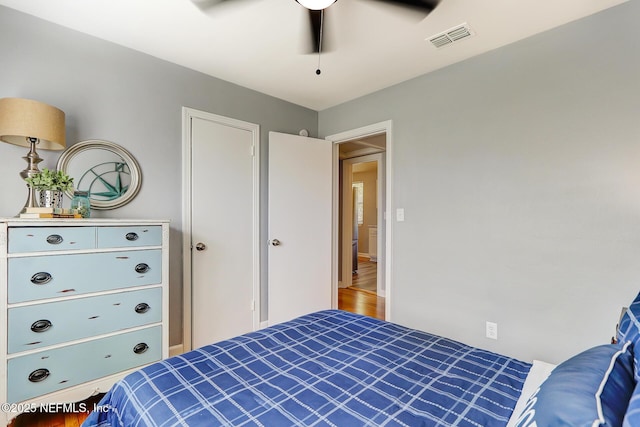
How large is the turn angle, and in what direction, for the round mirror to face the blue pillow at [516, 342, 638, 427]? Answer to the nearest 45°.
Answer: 0° — it already faces it

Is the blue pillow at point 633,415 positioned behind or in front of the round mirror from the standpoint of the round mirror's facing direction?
in front

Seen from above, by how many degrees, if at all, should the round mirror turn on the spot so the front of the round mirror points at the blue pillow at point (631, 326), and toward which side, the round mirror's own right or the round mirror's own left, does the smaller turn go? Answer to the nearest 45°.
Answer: approximately 45° to the round mirror's own left

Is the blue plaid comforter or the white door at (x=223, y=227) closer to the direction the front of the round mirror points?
the blue plaid comforter

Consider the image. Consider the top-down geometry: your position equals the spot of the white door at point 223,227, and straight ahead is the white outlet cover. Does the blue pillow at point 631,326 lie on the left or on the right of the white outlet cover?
right

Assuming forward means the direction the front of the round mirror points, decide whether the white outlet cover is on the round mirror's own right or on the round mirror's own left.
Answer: on the round mirror's own left

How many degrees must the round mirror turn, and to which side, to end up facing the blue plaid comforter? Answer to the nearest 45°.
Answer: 0° — it already faces it

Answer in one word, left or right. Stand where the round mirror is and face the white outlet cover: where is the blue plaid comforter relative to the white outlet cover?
right

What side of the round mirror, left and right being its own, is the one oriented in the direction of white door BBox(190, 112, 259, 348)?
left

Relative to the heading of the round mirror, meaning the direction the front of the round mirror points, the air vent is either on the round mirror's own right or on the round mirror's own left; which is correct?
on the round mirror's own left
